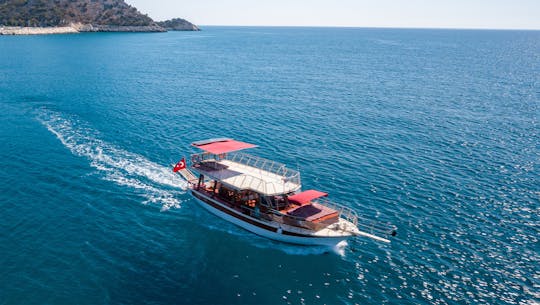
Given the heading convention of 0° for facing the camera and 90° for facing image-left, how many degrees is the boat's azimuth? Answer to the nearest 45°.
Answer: approximately 315°
